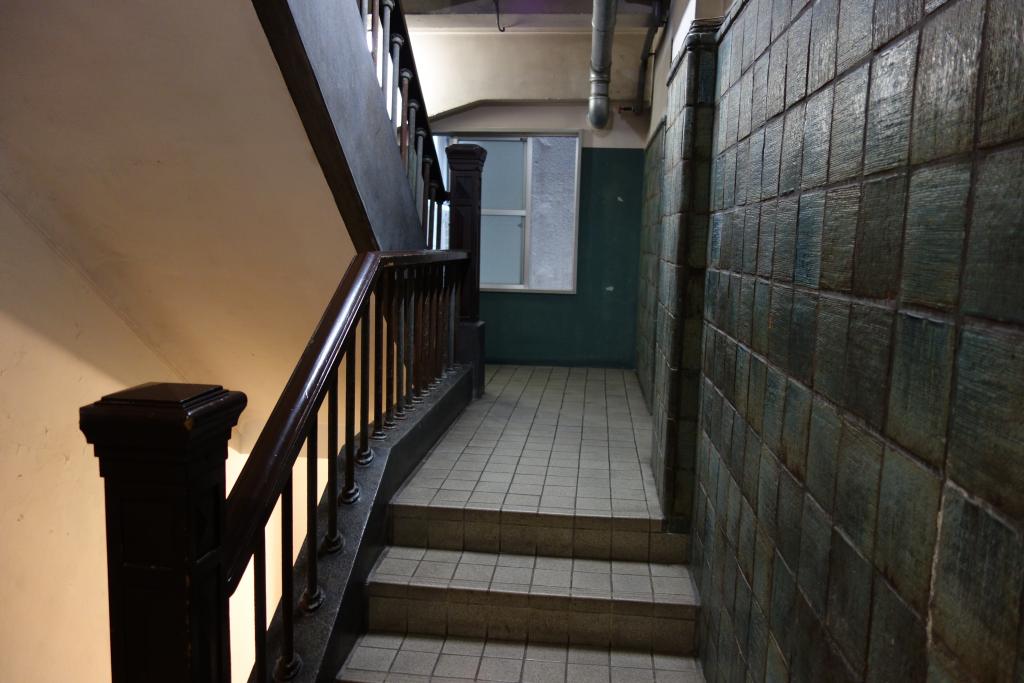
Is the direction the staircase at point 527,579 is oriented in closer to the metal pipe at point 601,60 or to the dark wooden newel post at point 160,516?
the dark wooden newel post

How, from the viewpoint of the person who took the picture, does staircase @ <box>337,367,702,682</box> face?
facing the viewer

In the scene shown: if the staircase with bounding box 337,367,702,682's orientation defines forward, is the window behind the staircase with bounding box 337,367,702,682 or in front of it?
behind

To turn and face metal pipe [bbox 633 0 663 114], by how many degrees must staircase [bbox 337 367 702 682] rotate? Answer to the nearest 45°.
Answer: approximately 180°

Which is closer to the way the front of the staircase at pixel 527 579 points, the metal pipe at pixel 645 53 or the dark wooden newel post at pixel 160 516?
the dark wooden newel post

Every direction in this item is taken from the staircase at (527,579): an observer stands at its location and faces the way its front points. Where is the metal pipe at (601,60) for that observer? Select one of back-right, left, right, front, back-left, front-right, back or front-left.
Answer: back
